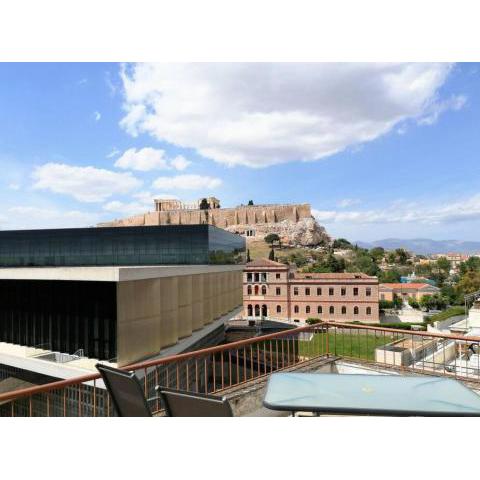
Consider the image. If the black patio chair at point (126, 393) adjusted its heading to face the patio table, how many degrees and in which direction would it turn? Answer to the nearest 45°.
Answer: approximately 45° to its right

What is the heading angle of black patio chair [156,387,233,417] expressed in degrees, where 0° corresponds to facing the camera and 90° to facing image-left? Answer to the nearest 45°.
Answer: approximately 225°

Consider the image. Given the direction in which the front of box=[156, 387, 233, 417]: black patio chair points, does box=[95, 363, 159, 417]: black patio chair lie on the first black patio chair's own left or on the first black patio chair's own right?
on the first black patio chair's own left

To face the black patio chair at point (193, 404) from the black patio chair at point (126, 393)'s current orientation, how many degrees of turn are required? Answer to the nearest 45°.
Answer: approximately 90° to its right

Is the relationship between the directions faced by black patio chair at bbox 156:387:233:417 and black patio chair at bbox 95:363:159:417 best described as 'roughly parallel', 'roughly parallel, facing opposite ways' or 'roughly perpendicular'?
roughly parallel

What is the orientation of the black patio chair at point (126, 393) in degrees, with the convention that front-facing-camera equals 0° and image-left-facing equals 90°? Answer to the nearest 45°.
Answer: approximately 225°

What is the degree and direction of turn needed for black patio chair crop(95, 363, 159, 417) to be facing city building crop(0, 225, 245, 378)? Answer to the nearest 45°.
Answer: approximately 45° to its left

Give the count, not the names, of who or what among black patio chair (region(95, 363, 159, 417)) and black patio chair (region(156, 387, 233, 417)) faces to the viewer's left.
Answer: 0
